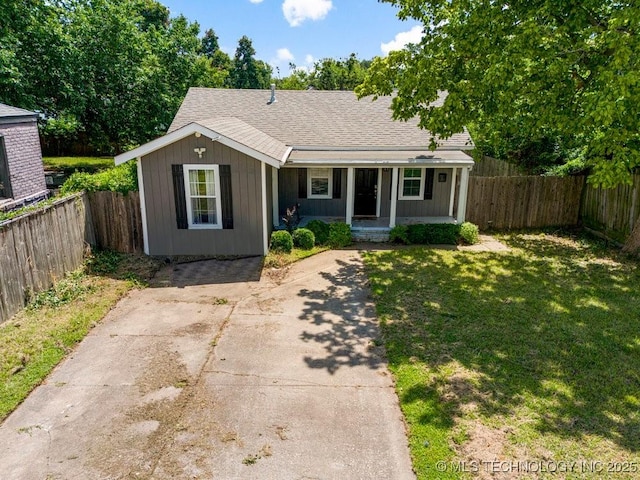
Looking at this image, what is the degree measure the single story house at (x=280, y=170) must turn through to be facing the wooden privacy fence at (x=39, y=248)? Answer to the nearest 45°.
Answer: approximately 45° to its right

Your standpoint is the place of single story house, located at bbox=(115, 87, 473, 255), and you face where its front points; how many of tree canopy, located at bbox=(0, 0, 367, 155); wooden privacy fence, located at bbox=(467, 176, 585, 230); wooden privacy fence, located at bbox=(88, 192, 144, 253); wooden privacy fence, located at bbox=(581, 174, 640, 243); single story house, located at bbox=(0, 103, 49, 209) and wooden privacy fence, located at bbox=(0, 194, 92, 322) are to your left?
2

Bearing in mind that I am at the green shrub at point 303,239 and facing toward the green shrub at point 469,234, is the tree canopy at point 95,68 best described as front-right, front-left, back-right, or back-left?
back-left

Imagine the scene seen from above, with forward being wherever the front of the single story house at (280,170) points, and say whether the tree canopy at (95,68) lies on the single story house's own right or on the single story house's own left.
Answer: on the single story house's own right

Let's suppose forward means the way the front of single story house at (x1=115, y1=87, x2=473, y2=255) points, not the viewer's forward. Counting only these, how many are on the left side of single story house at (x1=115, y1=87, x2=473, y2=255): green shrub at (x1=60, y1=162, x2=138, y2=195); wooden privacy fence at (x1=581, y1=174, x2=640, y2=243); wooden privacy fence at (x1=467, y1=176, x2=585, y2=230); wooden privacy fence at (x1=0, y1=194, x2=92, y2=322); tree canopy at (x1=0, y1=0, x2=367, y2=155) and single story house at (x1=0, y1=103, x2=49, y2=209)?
2

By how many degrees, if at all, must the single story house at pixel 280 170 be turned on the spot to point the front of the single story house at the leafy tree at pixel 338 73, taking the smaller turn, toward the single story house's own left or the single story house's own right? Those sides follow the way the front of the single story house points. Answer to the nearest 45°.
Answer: approximately 180°

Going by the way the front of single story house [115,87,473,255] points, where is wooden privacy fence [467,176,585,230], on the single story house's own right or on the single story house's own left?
on the single story house's own left

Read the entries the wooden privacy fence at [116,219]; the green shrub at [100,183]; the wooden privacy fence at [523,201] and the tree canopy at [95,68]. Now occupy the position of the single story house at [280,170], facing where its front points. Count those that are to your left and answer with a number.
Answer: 1

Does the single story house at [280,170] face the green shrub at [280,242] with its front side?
yes

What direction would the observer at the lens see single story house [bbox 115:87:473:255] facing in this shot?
facing the viewer

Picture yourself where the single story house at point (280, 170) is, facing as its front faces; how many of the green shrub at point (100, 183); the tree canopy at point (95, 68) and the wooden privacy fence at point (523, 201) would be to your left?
1

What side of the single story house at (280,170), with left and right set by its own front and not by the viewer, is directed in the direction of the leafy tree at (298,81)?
back

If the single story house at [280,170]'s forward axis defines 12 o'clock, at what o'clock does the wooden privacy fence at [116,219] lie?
The wooden privacy fence is roughly at 2 o'clock from the single story house.

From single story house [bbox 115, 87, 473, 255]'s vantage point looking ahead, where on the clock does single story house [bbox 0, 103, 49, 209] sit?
single story house [bbox 0, 103, 49, 209] is roughly at 3 o'clock from single story house [bbox 115, 87, 473, 255].

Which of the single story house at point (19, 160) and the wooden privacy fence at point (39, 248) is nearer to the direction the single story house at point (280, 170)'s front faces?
the wooden privacy fence

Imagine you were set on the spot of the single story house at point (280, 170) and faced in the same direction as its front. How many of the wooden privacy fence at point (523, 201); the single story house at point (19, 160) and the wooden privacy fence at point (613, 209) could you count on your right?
1

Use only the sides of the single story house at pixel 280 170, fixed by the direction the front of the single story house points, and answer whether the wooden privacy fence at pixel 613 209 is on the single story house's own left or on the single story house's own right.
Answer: on the single story house's own left
